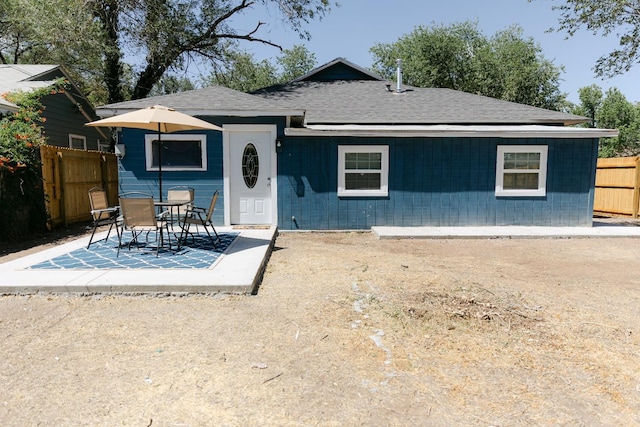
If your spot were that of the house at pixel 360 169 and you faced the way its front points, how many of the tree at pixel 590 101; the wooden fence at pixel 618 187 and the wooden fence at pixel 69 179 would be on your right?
1

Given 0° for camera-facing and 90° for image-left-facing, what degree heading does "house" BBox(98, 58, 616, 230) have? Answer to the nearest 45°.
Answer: approximately 0°

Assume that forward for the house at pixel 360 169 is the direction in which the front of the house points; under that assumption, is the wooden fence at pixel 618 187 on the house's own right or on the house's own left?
on the house's own left

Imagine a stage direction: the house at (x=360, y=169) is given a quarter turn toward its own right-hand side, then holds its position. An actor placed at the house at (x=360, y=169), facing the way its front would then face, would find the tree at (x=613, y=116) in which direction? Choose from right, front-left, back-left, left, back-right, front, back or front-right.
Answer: back-right

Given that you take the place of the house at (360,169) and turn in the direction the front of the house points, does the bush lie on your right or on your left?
on your right

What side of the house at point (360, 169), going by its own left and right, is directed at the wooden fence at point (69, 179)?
right

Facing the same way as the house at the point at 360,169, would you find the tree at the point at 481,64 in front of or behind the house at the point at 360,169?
behind

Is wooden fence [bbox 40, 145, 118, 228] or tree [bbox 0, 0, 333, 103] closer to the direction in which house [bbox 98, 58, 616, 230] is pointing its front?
the wooden fence

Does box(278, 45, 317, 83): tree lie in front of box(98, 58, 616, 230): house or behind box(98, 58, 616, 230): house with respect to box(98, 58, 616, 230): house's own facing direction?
behind

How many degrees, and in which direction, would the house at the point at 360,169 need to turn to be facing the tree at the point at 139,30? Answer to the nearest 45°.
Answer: approximately 135° to its right
